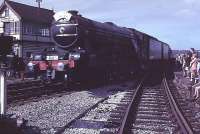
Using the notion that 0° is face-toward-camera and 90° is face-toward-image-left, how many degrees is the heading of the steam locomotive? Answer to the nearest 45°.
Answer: approximately 45°

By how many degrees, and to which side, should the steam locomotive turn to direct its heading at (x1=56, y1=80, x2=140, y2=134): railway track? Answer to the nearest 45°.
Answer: approximately 45° to its left

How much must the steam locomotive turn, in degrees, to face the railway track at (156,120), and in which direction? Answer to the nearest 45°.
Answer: approximately 45° to its left
